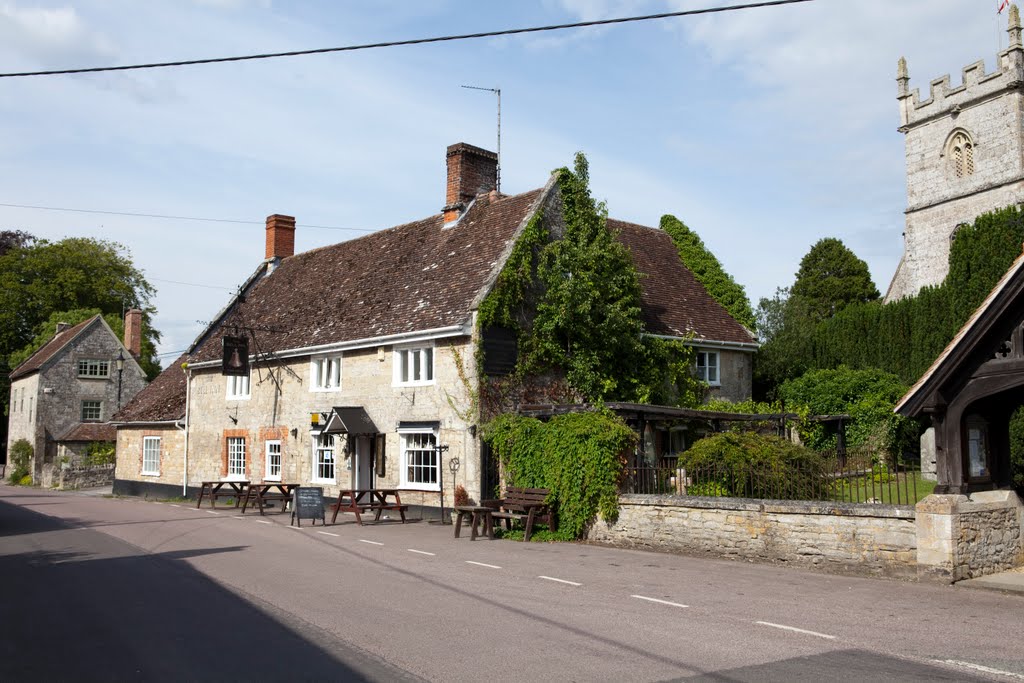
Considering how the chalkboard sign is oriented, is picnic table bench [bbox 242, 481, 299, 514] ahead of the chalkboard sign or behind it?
behind

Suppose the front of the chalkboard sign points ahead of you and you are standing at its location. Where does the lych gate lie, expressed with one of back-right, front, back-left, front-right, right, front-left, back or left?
front-left

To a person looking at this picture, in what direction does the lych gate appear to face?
facing the viewer and to the left of the viewer

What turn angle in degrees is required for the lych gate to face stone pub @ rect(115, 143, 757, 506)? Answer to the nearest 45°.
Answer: approximately 90° to its right

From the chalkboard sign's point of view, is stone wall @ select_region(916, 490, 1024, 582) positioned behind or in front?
in front

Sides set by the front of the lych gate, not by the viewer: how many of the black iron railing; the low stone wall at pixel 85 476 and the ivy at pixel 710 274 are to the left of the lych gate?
0

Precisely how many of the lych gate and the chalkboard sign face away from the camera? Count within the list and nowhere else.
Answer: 0

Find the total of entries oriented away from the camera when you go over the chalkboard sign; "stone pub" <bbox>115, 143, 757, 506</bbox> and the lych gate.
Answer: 0

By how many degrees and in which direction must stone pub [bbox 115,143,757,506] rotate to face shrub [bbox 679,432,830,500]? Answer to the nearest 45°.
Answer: approximately 90° to its left

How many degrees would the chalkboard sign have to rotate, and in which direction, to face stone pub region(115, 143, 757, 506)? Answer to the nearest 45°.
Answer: approximately 180°

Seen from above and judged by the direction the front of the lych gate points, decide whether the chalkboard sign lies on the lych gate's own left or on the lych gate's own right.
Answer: on the lych gate's own right

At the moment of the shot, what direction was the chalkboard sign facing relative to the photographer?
facing the viewer
